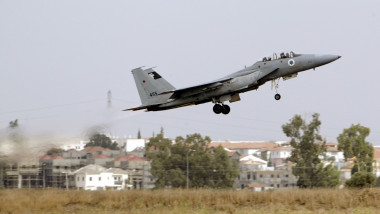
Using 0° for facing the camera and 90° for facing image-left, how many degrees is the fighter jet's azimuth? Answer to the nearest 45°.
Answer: approximately 270°

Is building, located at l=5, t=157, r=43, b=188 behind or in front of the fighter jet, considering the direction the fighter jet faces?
behind
